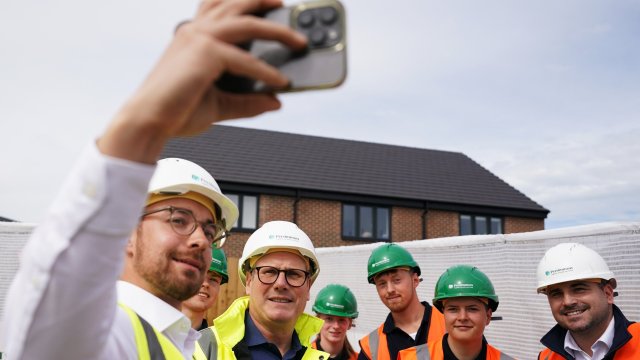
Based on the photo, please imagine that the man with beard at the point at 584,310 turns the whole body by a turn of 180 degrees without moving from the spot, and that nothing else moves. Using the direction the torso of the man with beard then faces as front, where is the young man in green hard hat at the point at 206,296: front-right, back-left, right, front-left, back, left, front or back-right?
back-left

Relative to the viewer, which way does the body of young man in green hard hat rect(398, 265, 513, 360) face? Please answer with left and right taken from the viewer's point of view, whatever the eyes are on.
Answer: facing the viewer

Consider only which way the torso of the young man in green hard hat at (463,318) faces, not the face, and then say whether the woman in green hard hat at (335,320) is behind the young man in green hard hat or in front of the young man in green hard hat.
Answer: behind

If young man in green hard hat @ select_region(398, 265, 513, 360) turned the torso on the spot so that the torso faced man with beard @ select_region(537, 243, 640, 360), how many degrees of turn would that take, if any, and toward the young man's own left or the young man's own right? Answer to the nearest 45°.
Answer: approximately 90° to the young man's own left

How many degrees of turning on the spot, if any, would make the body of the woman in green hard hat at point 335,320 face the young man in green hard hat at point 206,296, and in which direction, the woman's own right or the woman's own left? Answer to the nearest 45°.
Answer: approximately 45° to the woman's own right

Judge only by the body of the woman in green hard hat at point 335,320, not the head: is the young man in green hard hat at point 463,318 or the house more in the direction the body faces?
the young man in green hard hat

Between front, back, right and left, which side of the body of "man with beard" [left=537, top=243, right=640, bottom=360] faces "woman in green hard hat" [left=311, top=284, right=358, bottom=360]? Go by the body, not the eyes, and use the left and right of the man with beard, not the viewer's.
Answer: right

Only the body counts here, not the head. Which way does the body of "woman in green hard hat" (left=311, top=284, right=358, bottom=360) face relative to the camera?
toward the camera

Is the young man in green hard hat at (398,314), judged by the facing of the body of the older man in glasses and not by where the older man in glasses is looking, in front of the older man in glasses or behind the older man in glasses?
behind

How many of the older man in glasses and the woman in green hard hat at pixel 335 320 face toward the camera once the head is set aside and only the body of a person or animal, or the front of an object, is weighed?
2

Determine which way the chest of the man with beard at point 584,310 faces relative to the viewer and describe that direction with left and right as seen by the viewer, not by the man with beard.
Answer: facing the viewer and to the left of the viewer

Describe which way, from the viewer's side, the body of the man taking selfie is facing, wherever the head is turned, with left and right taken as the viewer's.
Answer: facing the viewer and to the right of the viewer
